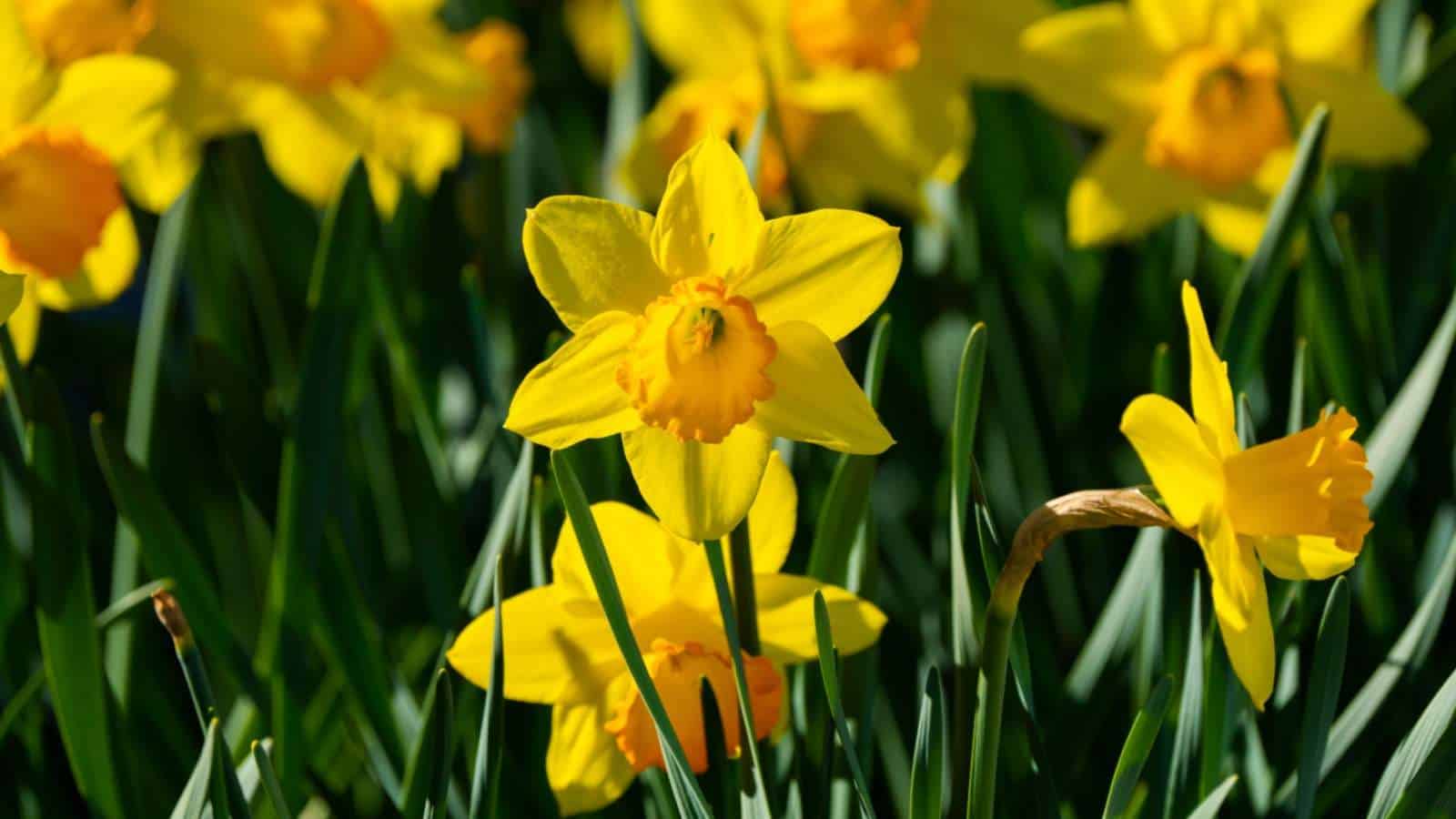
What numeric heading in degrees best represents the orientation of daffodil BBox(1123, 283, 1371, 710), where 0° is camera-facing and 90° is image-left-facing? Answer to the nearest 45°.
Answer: approximately 270°

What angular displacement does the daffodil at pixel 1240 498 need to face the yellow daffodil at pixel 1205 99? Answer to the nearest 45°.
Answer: approximately 90° to its left

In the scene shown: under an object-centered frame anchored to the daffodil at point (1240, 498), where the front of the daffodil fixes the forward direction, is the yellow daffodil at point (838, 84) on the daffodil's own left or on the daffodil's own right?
on the daffodil's own left

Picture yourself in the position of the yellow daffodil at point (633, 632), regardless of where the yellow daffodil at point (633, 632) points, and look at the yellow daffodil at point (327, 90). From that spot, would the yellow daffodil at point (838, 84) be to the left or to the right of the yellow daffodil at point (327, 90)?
right

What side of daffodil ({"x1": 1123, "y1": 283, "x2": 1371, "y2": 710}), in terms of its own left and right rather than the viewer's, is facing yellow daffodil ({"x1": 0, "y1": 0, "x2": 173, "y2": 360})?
back
